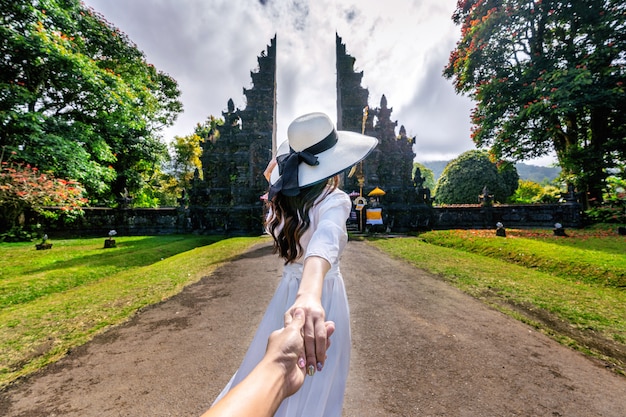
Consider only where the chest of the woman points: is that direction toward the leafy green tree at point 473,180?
yes

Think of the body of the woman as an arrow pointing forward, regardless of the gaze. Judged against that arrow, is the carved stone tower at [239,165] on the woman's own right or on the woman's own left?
on the woman's own left

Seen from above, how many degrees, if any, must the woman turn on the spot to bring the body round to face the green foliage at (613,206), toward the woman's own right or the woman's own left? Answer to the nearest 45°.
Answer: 0° — they already face it

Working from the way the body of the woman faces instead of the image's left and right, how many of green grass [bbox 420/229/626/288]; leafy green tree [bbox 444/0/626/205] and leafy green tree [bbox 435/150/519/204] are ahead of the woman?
3

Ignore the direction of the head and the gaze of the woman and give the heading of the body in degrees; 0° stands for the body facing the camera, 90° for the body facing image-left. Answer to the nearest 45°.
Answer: approximately 225°

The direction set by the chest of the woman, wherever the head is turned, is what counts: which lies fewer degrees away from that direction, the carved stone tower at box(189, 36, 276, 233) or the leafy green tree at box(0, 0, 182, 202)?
the carved stone tower

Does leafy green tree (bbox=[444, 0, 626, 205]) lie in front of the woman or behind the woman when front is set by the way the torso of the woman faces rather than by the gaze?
in front

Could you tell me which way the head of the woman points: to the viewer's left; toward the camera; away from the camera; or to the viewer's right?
away from the camera

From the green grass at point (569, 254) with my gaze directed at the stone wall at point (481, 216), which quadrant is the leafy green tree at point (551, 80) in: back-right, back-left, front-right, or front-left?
front-right

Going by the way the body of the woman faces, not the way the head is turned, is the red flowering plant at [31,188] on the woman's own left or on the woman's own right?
on the woman's own left

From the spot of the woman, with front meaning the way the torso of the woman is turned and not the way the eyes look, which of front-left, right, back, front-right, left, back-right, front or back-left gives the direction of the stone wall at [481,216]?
front
